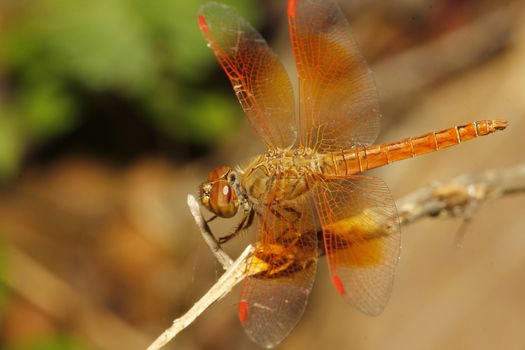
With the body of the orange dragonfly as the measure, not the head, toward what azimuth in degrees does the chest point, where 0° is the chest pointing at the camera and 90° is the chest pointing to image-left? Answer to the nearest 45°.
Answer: approximately 90°
